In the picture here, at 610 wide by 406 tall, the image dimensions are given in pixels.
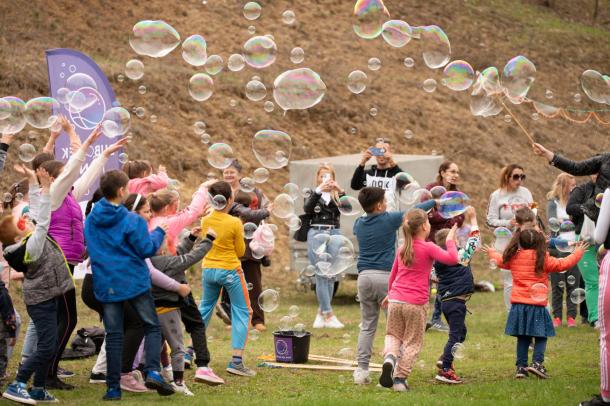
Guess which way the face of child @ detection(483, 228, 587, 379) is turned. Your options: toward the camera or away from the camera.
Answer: away from the camera

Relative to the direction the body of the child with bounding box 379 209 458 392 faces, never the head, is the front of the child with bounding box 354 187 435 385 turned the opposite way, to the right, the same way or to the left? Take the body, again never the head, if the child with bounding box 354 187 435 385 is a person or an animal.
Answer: the same way

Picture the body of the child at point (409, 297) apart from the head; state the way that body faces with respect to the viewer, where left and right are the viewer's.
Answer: facing away from the viewer and to the right of the viewer

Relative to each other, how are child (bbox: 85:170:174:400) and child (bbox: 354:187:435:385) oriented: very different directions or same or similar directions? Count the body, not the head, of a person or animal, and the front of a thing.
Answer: same or similar directions

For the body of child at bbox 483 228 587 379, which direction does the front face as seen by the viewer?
away from the camera

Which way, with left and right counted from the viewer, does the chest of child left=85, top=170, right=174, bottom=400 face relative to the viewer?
facing away from the viewer and to the right of the viewer

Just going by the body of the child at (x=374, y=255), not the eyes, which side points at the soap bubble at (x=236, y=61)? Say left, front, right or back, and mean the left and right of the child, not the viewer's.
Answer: left

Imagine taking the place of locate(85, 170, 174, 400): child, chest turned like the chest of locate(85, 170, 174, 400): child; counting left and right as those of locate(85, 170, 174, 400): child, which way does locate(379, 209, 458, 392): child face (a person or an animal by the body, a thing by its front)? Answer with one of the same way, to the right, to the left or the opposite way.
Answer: the same way

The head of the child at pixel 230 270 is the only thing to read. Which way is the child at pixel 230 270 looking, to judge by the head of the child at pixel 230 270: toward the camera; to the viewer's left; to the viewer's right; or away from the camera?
away from the camera

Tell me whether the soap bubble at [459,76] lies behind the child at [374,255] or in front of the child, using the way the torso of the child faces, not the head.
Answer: in front
